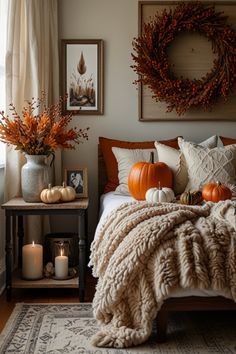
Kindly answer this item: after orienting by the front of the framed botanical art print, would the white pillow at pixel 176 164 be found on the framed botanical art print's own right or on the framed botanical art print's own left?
on the framed botanical art print's own left

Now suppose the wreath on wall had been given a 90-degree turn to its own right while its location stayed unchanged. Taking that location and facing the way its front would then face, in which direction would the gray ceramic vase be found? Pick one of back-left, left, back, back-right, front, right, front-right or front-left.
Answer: front-left

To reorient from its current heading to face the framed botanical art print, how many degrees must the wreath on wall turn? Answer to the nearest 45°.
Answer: approximately 90° to its right

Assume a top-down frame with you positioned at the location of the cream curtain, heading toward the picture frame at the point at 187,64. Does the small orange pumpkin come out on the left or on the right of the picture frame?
right

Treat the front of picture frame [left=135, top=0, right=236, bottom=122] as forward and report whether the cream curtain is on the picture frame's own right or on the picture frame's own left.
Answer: on the picture frame's own right

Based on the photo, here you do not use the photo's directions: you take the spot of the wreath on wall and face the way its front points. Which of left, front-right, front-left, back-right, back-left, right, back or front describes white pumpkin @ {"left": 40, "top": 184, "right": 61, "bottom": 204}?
front-right

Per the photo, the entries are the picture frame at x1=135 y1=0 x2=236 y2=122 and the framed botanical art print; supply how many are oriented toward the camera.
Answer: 2

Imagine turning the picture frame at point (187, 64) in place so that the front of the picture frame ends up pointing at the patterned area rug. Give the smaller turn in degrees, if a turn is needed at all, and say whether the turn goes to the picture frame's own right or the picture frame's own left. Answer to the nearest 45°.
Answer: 0° — it already faces it
